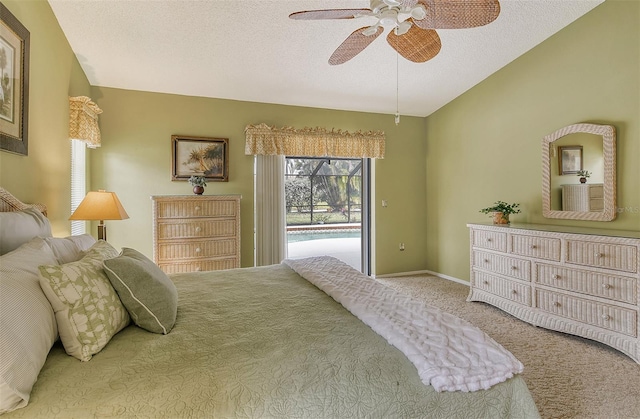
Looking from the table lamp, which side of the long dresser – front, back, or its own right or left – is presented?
front

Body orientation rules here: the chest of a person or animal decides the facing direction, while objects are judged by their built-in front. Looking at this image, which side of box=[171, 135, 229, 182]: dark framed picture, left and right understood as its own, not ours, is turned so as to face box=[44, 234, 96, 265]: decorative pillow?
front

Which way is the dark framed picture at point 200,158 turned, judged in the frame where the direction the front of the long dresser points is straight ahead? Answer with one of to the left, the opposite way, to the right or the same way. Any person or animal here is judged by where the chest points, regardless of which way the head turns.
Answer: to the left

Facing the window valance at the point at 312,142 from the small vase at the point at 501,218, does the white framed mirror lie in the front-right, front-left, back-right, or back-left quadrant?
back-left

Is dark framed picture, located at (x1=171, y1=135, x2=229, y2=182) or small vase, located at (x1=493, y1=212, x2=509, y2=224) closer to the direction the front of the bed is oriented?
the small vase

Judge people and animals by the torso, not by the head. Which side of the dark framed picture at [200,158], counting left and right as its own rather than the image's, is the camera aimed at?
front

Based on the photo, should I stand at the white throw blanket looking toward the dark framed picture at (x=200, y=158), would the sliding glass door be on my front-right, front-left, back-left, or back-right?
front-right

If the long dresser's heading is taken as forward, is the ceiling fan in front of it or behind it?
in front

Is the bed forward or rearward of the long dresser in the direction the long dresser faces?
forward

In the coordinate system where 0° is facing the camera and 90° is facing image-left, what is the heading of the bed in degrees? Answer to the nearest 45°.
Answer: approximately 270°

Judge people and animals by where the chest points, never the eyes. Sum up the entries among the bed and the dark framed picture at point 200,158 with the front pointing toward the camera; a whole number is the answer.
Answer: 1

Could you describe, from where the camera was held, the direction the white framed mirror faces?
facing the viewer and to the left of the viewer

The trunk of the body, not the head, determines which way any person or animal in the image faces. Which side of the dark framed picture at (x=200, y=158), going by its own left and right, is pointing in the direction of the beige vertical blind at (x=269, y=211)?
left

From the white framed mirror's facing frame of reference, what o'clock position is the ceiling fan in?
The ceiling fan is roughly at 11 o'clock from the white framed mirror.

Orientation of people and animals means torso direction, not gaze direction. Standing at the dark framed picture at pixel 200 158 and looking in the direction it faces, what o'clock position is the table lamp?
The table lamp is roughly at 1 o'clock from the dark framed picture.

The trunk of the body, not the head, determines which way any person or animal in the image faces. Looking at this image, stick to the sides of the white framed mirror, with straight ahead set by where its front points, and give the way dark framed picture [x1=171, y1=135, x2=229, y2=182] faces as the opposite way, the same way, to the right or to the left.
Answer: to the left

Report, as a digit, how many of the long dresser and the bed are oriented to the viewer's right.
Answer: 1

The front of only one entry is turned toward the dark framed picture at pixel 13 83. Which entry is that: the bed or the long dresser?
the long dresser

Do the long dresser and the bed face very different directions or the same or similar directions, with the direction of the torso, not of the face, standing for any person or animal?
very different directions

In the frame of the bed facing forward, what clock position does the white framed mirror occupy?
The white framed mirror is roughly at 11 o'clock from the bed.
